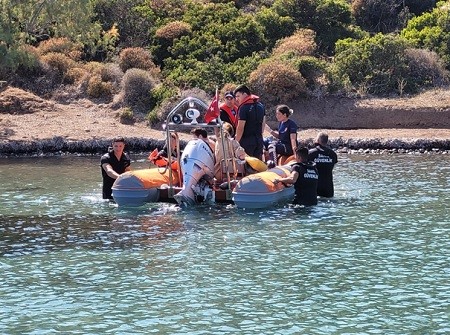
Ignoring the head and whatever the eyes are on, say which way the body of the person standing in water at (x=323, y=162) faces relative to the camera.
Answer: away from the camera

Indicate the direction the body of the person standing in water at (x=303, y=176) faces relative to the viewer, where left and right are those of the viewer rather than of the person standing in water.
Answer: facing away from the viewer and to the left of the viewer

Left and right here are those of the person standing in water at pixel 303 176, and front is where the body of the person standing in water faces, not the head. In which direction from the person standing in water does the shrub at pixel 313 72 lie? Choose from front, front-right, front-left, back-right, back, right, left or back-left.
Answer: front-right

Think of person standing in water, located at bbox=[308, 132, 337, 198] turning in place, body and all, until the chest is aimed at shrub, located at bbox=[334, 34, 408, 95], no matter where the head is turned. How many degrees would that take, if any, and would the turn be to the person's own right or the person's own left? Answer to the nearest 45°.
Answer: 0° — they already face it

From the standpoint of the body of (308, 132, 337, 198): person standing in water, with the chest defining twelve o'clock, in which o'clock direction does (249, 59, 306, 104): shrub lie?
The shrub is roughly at 12 o'clock from the person standing in water.

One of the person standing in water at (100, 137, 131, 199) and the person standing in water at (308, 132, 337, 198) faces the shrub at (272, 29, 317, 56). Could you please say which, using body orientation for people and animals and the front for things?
the person standing in water at (308, 132, 337, 198)

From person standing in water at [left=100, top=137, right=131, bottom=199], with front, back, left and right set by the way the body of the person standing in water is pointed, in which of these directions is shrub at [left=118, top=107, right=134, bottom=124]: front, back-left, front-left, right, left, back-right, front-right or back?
back-left

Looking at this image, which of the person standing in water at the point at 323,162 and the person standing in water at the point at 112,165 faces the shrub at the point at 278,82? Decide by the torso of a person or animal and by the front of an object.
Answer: the person standing in water at the point at 323,162

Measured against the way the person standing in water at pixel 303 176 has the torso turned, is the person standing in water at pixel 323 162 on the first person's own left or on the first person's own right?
on the first person's own right

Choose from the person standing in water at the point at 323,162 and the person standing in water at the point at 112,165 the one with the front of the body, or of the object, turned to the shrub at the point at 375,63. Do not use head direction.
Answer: the person standing in water at the point at 323,162

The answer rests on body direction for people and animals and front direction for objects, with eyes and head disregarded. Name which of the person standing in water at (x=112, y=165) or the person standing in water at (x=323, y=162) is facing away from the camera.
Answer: the person standing in water at (x=323, y=162)
